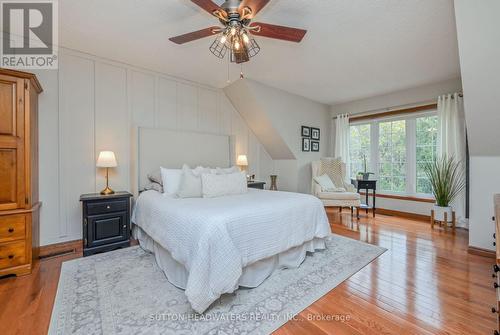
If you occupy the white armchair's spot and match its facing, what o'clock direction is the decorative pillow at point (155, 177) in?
The decorative pillow is roughly at 3 o'clock from the white armchair.

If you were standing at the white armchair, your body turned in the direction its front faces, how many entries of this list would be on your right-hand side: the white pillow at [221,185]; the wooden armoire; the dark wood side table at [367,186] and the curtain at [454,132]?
2

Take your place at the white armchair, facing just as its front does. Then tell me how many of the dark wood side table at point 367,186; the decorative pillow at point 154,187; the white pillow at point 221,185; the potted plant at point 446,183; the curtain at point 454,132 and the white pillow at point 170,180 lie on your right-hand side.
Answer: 3

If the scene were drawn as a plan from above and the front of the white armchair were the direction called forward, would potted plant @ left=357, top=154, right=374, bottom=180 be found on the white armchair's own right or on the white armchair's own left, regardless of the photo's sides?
on the white armchair's own left

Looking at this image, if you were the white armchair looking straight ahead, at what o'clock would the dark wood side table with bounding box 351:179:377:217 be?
The dark wood side table is roughly at 9 o'clock from the white armchair.

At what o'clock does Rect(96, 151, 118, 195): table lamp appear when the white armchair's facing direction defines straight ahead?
The table lamp is roughly at 3 o'clock from the white armchair.
